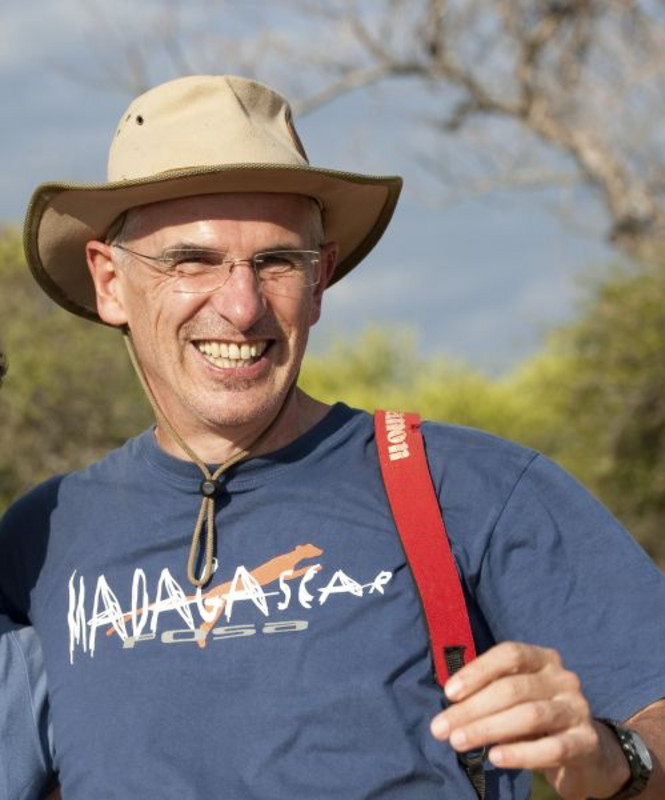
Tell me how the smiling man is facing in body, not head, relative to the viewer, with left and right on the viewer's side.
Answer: facing the viewer
